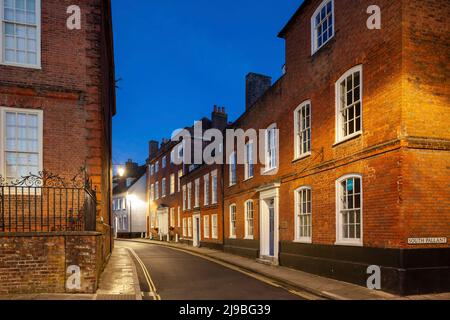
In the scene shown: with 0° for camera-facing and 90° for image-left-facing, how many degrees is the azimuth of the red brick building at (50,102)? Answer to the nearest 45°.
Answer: approximately 0°

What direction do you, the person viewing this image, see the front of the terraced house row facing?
facing the viewer and to the left of the viewer

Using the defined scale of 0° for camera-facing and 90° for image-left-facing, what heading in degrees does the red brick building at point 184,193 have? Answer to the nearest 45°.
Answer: approximately 45°

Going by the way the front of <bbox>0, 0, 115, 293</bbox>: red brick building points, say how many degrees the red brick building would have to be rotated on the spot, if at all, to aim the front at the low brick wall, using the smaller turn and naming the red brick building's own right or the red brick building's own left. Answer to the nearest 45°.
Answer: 0° — it already faces it

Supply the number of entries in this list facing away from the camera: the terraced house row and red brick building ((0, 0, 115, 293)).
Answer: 0

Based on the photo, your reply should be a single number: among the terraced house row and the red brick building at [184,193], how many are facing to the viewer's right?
0

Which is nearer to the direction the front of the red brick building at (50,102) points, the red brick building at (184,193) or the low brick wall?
the low brick wall
